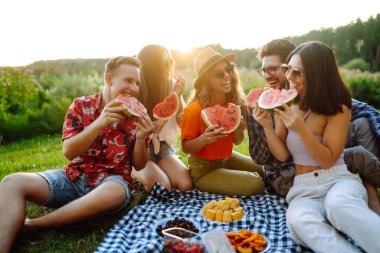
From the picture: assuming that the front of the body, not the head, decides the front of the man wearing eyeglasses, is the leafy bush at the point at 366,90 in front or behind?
behind

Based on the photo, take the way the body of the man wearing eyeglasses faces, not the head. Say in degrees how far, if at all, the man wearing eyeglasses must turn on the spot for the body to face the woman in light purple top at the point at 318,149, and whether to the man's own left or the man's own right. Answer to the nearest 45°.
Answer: approximately 45° to the man's own left

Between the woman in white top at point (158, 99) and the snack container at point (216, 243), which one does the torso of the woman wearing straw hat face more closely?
the snack container

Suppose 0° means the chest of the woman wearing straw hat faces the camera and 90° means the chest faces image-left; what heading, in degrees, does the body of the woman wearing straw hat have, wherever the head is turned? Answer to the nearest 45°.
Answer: approximately 315°

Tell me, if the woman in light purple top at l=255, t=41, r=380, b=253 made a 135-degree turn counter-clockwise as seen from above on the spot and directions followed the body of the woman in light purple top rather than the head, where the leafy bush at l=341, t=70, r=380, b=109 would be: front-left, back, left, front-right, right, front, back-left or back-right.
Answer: left

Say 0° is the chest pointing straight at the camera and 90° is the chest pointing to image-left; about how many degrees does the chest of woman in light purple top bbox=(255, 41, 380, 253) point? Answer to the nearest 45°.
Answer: approximately 45°
